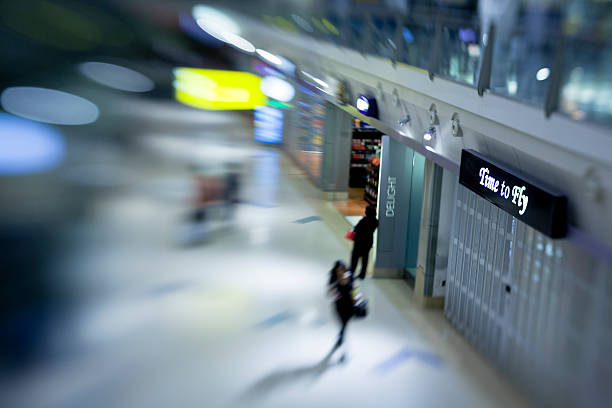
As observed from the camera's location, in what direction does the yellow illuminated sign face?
facing the viewer

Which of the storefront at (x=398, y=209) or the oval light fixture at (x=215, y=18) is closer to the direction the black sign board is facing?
the oval light fixture

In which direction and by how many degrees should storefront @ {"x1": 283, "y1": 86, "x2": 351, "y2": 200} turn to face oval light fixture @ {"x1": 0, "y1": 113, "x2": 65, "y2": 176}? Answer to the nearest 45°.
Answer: approximately 45° to its left

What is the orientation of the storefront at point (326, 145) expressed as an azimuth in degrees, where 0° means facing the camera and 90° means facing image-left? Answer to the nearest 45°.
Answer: approximately 45°

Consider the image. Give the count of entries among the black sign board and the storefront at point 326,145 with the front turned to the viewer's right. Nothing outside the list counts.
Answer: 0

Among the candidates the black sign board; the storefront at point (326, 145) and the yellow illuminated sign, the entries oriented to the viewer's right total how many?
0

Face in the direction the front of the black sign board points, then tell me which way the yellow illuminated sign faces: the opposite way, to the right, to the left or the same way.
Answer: to the left

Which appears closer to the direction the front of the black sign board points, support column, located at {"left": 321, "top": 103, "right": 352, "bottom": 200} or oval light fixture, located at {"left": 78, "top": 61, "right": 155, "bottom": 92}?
the oval light fixture

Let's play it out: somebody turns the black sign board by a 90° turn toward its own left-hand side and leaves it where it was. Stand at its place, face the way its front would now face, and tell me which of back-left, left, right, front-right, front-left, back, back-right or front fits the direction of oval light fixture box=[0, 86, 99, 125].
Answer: right
